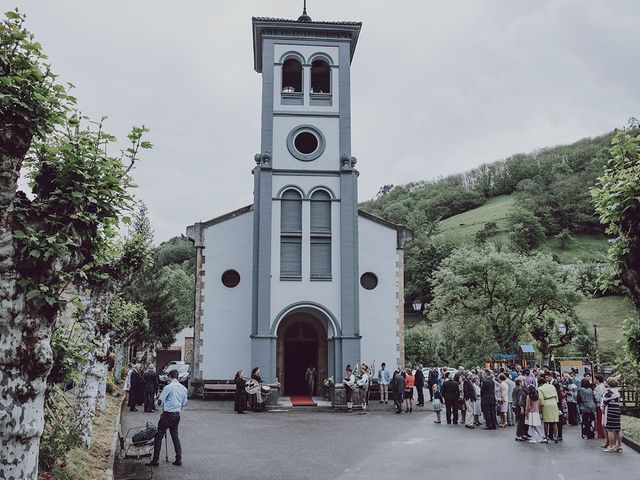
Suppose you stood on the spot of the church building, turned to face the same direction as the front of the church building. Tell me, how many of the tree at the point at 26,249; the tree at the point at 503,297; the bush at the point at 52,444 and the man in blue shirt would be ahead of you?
3

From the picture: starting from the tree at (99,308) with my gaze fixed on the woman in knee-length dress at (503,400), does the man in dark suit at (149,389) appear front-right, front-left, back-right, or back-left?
front-left

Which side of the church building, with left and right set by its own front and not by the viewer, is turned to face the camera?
front

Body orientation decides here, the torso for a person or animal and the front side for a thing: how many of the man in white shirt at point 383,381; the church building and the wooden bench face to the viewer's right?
0

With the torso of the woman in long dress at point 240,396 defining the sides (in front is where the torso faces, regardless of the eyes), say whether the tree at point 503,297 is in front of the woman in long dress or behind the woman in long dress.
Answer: in front

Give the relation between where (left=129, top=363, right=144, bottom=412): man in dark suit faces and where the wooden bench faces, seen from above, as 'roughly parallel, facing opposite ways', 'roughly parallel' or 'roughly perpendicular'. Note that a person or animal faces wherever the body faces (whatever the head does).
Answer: roughly perpendicular

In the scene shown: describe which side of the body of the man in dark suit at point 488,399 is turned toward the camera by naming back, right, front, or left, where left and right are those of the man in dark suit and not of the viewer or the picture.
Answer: back

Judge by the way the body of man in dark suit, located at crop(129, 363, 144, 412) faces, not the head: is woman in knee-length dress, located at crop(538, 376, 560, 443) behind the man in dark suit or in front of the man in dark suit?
in front

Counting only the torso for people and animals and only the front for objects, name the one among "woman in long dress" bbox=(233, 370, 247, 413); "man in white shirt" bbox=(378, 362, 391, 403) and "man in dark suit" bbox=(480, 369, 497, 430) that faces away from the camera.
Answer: the man in dark suit

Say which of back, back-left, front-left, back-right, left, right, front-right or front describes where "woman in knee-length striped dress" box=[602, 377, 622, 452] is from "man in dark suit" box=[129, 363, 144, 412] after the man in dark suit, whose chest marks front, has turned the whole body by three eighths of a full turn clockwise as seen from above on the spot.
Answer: left

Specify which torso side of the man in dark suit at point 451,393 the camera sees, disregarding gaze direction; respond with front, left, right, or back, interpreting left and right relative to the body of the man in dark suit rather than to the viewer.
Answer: back

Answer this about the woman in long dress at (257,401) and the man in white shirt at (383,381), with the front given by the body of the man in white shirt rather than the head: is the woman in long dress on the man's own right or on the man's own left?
on the man's own right

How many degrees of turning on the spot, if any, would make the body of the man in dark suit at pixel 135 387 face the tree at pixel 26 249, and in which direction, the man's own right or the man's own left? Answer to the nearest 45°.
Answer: approximately 90° to the man's own right

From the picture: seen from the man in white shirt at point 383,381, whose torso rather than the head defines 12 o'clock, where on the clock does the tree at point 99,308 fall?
The tree is roughly at 1 o'clock from the man in white shirt.

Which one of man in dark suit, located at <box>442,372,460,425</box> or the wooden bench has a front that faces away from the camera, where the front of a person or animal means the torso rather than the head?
the man in dark suit

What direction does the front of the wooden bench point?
toward the camera
